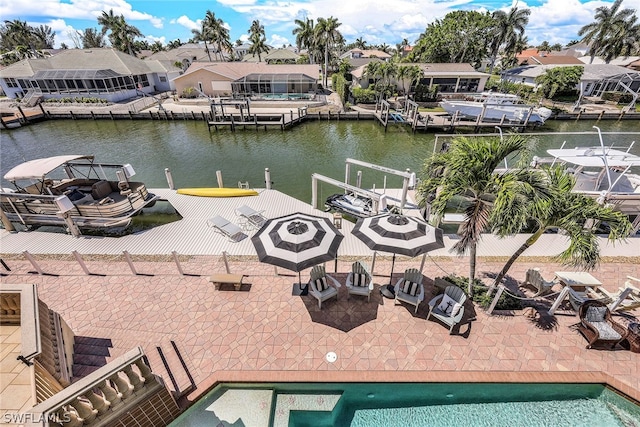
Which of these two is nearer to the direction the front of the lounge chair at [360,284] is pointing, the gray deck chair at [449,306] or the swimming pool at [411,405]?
the swimming pool

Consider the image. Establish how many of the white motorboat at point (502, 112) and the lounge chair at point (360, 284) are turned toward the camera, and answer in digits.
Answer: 1

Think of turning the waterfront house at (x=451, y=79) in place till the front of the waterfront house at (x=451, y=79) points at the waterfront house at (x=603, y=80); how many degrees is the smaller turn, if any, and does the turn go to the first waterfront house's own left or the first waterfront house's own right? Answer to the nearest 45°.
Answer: approximately 90° to the first waterfront house's own left

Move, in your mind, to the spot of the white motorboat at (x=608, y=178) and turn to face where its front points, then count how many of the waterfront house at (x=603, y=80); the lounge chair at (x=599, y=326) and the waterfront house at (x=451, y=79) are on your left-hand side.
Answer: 1

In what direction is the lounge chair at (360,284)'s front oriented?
toward the camera

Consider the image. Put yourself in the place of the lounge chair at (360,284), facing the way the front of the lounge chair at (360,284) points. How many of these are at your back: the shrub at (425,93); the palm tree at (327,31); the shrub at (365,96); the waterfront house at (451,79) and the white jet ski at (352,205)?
5

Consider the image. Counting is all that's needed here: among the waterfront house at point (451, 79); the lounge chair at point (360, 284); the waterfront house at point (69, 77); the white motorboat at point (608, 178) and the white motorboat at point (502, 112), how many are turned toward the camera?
3

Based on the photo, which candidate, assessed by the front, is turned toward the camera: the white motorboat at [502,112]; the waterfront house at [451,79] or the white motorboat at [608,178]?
the waterfront house

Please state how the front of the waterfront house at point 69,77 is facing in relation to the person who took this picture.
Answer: facing the viewer

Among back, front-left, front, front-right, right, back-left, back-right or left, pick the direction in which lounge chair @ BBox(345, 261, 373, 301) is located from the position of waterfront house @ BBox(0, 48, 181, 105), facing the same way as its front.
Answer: front

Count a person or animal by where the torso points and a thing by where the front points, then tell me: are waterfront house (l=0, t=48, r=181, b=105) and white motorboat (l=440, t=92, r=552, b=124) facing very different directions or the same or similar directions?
very different directions
